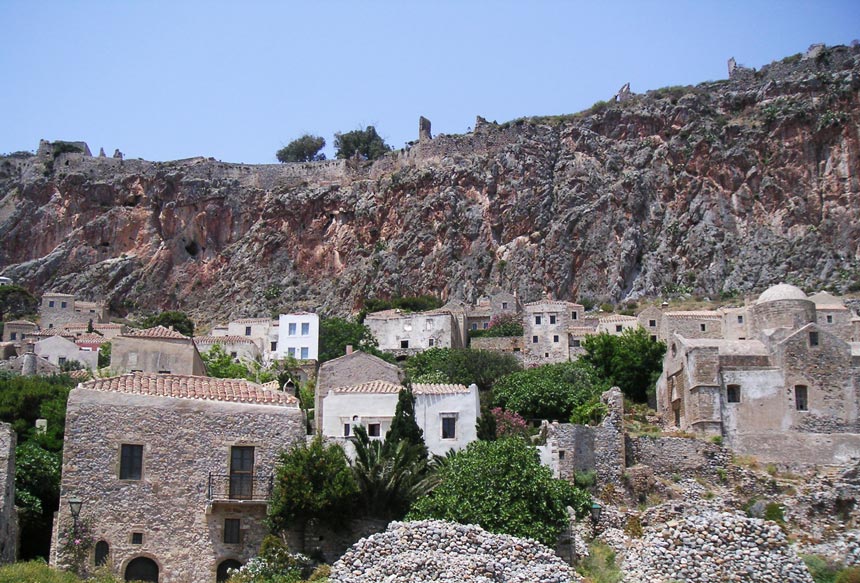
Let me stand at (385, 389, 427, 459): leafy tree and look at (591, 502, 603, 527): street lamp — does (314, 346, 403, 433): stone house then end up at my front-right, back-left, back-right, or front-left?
back-left

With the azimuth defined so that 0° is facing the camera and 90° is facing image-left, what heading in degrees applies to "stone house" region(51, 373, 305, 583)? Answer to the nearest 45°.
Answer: approximately 0°

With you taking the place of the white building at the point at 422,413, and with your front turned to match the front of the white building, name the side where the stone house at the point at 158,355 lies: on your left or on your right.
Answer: on your right

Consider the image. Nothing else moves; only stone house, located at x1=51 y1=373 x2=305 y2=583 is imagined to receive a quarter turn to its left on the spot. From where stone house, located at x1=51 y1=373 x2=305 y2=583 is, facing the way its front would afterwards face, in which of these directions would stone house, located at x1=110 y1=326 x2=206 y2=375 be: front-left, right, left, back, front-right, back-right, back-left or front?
left

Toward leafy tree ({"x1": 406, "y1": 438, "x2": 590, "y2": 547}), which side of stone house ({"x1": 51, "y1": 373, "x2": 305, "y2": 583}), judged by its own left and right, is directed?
left

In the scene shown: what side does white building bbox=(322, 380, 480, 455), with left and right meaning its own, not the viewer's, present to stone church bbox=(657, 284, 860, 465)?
left

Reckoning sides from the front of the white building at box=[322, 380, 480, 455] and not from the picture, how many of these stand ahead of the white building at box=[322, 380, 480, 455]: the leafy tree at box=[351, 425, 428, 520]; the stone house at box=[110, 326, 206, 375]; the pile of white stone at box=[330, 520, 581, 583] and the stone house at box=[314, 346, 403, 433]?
2

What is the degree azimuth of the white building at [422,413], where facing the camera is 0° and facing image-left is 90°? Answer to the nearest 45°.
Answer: approximately 0°

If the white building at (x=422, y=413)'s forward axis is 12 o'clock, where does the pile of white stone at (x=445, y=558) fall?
The pile of white stone is roughly at 12 o'clock from the white building.

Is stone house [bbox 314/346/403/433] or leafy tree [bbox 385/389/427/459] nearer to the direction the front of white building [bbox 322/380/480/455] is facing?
the leafy tree
